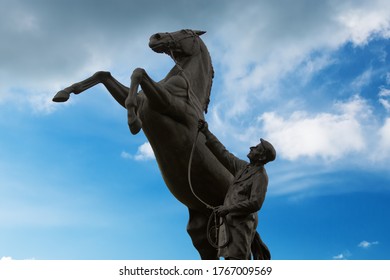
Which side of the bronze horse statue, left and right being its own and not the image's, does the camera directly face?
left
